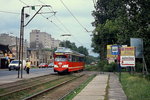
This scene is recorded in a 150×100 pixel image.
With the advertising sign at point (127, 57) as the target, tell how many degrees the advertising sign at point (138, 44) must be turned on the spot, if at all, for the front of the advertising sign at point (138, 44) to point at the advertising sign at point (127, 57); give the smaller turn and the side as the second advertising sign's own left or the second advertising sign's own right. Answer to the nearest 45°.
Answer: approximately 45° to the second advertising sign's own right

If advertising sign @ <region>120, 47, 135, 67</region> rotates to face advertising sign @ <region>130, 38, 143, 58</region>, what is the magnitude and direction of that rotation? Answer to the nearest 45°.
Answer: approximately 135° to its left

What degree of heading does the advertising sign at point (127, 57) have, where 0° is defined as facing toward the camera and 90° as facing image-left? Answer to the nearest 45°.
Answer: approximately 0°
